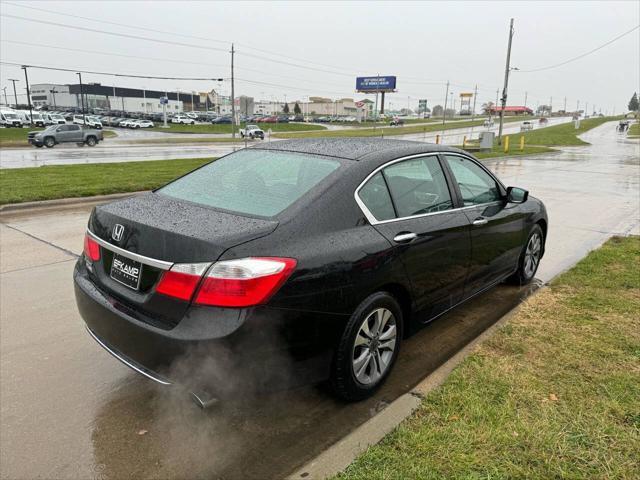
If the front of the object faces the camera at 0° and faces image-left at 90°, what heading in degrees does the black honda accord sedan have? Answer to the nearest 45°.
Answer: approximately 225°

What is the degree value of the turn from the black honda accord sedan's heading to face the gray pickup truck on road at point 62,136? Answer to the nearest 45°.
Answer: approximately 90° to its left
